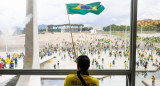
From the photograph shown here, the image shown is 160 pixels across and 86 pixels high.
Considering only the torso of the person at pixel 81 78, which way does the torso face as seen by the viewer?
away from the camera

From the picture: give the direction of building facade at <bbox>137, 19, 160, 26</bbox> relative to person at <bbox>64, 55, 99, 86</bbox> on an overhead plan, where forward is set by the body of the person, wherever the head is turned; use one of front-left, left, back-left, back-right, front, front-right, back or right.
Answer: front-right

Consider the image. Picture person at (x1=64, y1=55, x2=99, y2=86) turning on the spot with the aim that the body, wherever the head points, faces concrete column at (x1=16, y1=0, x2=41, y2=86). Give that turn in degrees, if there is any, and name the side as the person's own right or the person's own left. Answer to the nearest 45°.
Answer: approximately 45° to the person's own left

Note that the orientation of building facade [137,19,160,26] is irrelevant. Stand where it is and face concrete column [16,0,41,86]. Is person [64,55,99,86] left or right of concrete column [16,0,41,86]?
left
